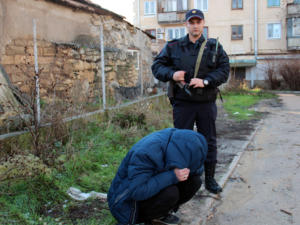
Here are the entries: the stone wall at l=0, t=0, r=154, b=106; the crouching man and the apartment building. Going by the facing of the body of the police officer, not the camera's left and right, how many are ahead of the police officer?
1

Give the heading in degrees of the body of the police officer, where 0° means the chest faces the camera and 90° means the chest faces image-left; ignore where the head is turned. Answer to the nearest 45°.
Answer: approximately 0°

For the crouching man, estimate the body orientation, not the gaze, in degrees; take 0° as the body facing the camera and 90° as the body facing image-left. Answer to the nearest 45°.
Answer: approximately 315°

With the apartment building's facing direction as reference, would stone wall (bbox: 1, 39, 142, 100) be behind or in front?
in front

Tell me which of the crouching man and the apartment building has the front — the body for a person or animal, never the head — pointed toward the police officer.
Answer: the apartment building

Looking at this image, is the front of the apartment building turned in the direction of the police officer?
yes

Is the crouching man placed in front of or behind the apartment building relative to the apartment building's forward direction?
in front

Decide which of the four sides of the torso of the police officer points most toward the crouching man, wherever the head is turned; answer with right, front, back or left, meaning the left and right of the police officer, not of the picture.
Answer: front

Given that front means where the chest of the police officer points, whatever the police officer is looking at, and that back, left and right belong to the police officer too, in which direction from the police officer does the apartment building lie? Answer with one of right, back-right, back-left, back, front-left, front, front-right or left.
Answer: back
